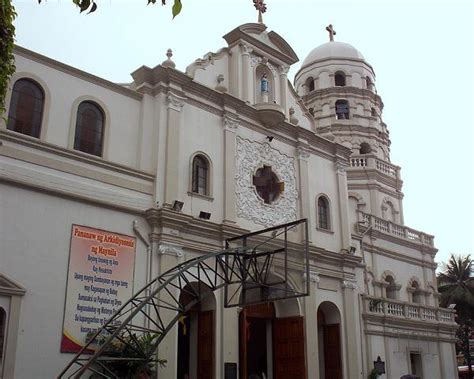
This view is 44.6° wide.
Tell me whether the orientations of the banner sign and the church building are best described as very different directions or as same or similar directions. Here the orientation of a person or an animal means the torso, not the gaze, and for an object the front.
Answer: same or similar directions

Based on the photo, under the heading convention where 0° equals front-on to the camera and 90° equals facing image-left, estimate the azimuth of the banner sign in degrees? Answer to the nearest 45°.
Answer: approximately 315°

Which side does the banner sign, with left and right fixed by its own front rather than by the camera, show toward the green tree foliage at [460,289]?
left

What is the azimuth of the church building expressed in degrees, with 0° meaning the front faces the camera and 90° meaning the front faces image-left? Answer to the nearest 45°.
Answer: approximately 315°

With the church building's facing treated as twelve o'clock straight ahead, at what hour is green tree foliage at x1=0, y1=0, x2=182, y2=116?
The green tree foliage is roughly at 2 o'clock from the church building.

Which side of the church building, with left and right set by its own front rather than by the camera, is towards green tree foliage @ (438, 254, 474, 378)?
left
